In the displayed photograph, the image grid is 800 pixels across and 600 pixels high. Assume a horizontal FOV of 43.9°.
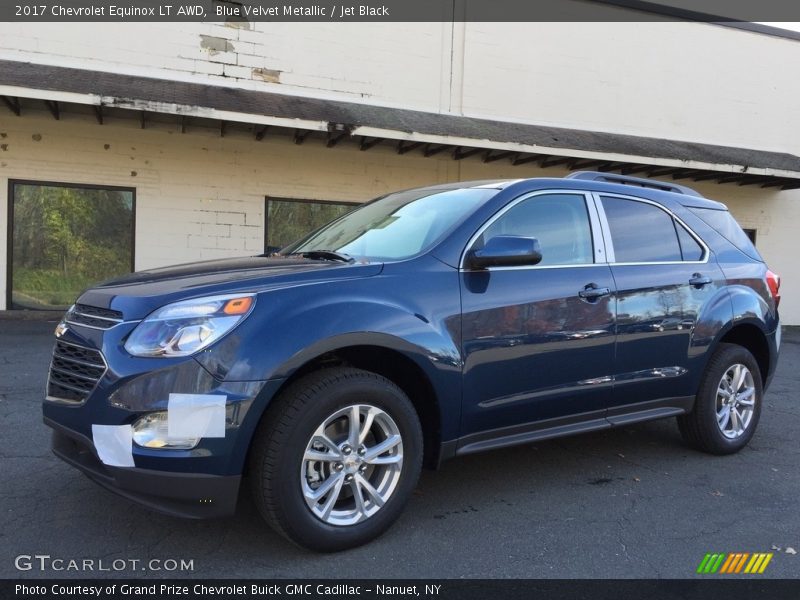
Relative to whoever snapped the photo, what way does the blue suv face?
facing the viewer and to the left of the viewer
